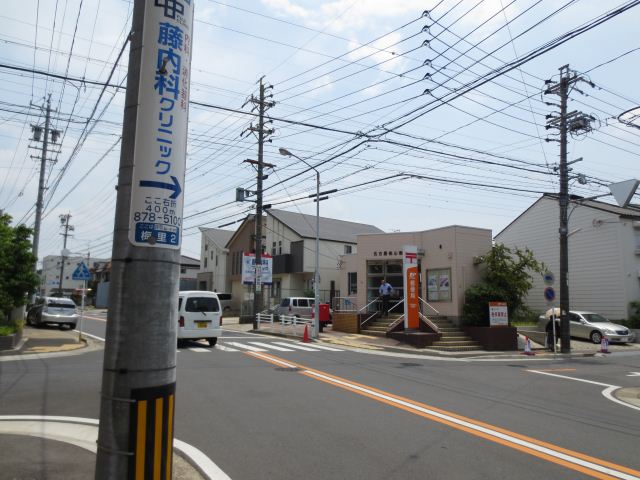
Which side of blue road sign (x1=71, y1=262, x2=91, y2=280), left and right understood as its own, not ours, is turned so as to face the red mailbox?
left

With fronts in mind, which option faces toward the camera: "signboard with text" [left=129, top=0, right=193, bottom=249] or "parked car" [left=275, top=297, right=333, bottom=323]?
the signboard with text

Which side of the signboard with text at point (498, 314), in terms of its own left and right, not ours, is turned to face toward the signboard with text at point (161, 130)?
front

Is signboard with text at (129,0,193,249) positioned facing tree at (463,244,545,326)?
no

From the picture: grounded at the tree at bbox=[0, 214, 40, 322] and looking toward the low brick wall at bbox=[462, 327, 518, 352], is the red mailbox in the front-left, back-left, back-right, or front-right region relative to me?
front-left

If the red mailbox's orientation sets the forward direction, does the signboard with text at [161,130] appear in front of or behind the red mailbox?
in front

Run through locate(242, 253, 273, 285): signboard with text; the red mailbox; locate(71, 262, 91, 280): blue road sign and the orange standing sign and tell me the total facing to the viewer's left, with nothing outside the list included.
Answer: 0

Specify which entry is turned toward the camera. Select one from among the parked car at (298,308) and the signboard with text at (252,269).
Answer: the signboard with text

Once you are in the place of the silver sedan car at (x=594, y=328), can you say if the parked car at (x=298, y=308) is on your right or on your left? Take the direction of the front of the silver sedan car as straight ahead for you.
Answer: on your right

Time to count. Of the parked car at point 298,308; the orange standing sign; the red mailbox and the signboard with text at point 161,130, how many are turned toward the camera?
3

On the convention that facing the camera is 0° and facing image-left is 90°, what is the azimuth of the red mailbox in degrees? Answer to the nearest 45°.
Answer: approximately 0°

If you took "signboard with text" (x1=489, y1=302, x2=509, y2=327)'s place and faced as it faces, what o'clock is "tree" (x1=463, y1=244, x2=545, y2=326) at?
The tree is roughly at 6 o'clock from the signboard with text.

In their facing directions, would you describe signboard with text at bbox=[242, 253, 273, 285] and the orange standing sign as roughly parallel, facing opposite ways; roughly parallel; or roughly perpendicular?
roughly parallel

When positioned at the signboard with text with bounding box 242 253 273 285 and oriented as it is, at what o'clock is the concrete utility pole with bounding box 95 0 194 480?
The concrete utility pole is roughly at 12 o'clock from the signboard with text.

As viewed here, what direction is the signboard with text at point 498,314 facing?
toward the camera

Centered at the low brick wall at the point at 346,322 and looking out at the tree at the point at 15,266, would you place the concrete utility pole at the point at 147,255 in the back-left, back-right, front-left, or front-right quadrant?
front-left

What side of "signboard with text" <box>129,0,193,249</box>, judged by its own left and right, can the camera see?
front
